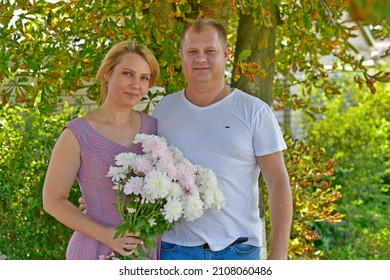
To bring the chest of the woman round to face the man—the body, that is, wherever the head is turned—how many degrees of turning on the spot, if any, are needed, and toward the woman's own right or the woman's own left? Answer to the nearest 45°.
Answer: approximately 45° to the woman's own left

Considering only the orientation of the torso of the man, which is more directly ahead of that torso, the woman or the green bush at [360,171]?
the woman

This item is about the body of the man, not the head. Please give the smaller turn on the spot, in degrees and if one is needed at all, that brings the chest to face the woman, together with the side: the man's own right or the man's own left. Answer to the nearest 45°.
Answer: approximately 90° to the man's own right

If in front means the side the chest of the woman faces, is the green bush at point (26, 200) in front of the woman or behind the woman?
behind

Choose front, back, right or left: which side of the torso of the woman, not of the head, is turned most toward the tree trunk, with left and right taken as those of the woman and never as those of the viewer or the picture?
left

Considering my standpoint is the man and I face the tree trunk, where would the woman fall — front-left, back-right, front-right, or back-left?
back-left

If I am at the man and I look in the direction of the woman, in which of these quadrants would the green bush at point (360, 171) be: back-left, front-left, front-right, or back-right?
back-right

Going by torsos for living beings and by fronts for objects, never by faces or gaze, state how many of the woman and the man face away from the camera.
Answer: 0

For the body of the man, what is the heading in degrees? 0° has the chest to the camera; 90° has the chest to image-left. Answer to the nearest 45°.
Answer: approximately 0°

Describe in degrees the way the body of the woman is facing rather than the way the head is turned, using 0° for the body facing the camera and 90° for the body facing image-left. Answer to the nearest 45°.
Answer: approximately 315°
